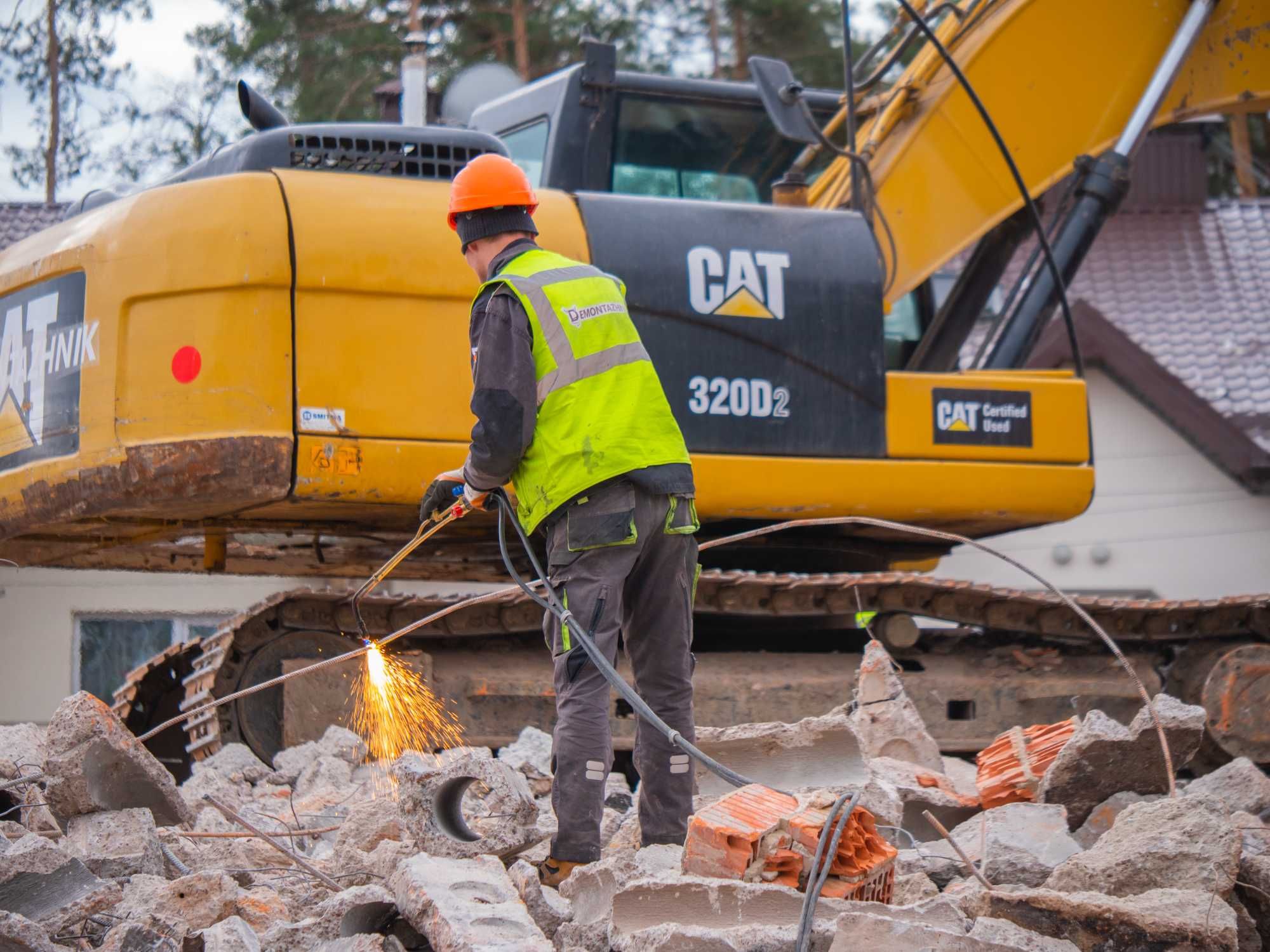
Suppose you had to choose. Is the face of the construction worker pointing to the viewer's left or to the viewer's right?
to the viewer's left

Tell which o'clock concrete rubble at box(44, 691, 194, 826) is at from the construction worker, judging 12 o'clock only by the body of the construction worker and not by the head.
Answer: The concrete rubble is roughly at 11 o'clock from the construction worker.

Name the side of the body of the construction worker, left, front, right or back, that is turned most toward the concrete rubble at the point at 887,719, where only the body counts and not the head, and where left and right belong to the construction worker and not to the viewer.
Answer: right

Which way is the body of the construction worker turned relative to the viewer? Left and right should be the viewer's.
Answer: facing away from the viewer and to the left of the viewer

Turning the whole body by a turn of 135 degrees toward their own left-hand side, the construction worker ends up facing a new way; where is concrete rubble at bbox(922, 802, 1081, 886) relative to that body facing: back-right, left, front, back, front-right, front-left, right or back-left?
left
